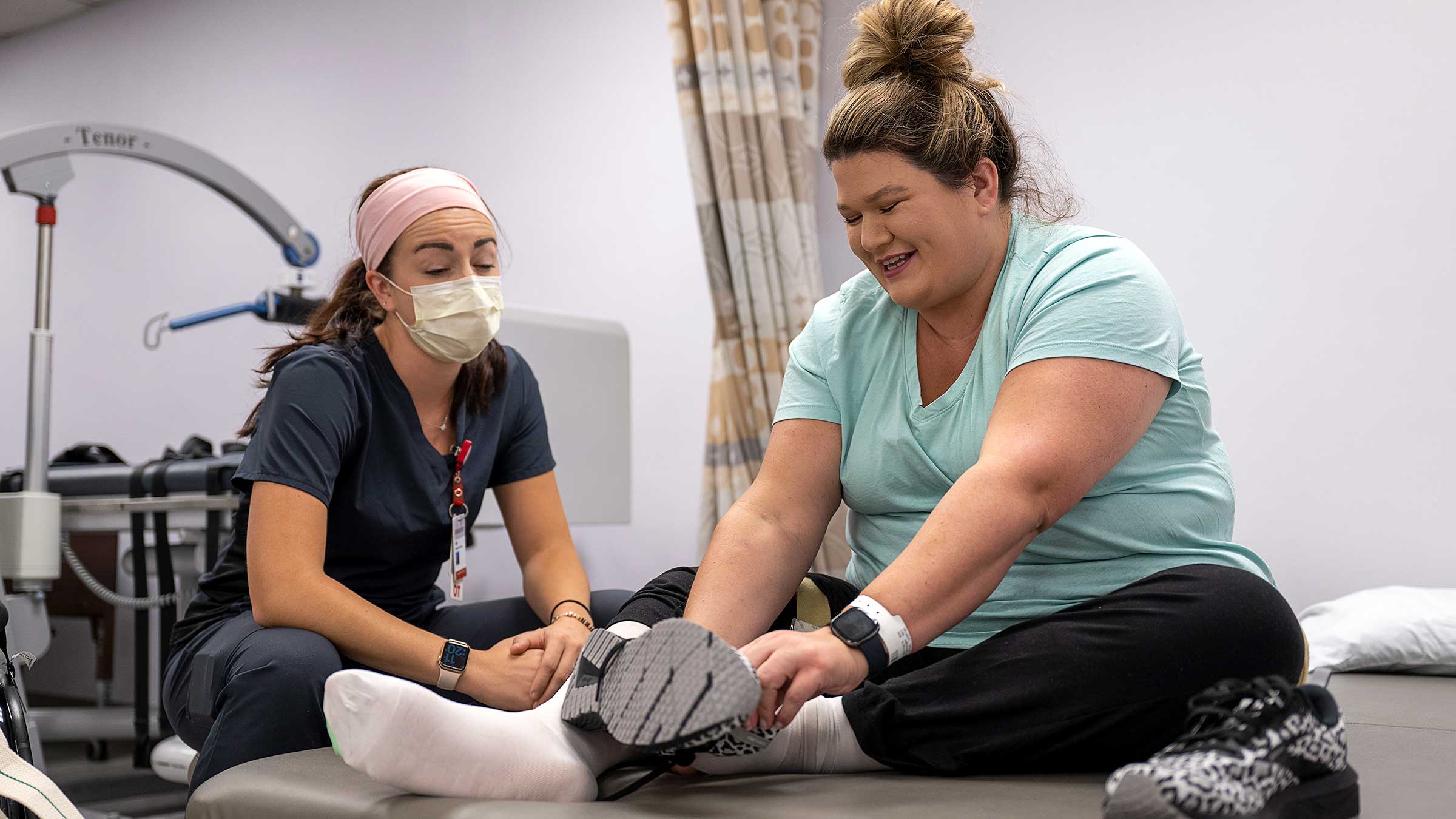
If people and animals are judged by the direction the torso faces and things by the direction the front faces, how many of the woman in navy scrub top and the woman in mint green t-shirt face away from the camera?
0

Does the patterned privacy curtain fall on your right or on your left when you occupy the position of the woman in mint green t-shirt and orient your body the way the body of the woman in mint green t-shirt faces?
on your right

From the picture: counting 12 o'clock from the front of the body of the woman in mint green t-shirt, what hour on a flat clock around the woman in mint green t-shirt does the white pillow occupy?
The white pillow is roughly at 6 o'clock from the woman in mint green t-shirt.

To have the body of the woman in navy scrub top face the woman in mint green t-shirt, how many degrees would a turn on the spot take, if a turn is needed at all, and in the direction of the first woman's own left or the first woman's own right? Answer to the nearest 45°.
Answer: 0° — they already face them

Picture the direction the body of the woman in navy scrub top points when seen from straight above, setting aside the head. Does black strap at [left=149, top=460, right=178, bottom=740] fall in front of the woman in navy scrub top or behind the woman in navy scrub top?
behind

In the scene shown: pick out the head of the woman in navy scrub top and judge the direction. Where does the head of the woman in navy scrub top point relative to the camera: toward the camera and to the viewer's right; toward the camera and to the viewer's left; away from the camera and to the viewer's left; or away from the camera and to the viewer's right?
toward the camera and to the viewer's right

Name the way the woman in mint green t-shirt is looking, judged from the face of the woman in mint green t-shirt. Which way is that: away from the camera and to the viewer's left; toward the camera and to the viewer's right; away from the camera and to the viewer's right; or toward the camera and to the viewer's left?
toward the camera and to the viewer's left

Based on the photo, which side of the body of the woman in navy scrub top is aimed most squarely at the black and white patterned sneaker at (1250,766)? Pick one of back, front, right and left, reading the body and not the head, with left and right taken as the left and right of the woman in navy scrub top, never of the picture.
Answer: front

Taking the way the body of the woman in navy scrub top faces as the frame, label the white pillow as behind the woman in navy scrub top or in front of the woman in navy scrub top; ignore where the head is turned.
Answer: in front

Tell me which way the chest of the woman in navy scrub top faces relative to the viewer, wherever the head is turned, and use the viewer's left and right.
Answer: facing the viewer and to the right of the viewer

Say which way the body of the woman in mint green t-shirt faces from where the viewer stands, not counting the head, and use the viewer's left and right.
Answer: facing the viewer and to the left of the viewer

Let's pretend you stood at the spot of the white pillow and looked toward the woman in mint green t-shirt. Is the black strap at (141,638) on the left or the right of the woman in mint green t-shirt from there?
right

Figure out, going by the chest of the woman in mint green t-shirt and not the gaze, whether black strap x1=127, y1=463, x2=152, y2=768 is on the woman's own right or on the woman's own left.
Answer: on the woman's own right

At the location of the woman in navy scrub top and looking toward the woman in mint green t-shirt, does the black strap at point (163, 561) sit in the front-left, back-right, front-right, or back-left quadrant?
back-left
